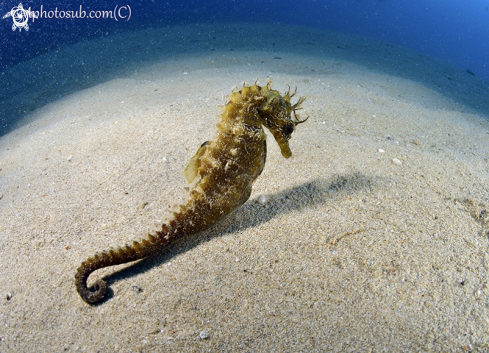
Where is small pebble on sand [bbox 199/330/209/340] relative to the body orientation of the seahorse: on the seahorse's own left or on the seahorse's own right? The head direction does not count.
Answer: on the seahorse's own right

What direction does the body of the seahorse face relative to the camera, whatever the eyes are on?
to the viewer's right

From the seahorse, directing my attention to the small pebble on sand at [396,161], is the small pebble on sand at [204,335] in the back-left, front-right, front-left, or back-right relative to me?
back-right
